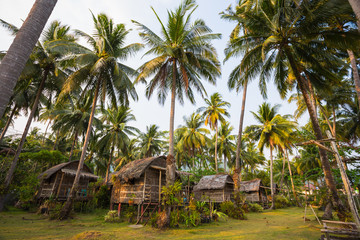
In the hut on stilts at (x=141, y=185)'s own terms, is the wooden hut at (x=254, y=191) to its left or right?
on its left

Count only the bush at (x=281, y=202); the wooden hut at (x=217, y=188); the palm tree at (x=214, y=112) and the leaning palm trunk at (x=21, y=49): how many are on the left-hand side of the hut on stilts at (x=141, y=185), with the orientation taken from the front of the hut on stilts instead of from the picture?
3

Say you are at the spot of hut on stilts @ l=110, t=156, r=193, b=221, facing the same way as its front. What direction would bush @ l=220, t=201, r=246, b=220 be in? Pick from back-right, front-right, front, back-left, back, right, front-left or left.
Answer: front-left

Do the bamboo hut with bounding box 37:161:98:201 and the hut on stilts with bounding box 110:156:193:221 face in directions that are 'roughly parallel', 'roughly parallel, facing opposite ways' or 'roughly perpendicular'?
roughly parallel

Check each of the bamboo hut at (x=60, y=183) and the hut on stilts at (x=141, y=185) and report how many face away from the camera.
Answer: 0

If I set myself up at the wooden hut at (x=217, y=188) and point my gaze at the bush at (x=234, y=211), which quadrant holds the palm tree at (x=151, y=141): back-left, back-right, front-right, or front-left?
back-right

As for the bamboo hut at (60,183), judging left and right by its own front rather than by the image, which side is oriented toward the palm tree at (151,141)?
left

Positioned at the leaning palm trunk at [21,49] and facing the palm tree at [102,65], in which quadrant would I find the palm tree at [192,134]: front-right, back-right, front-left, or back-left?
front-right

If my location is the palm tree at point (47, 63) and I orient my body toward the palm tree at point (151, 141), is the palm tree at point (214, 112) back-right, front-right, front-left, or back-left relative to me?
front-right

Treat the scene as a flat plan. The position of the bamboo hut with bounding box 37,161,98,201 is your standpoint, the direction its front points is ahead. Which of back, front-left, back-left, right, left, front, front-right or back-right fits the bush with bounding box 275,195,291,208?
front-left
